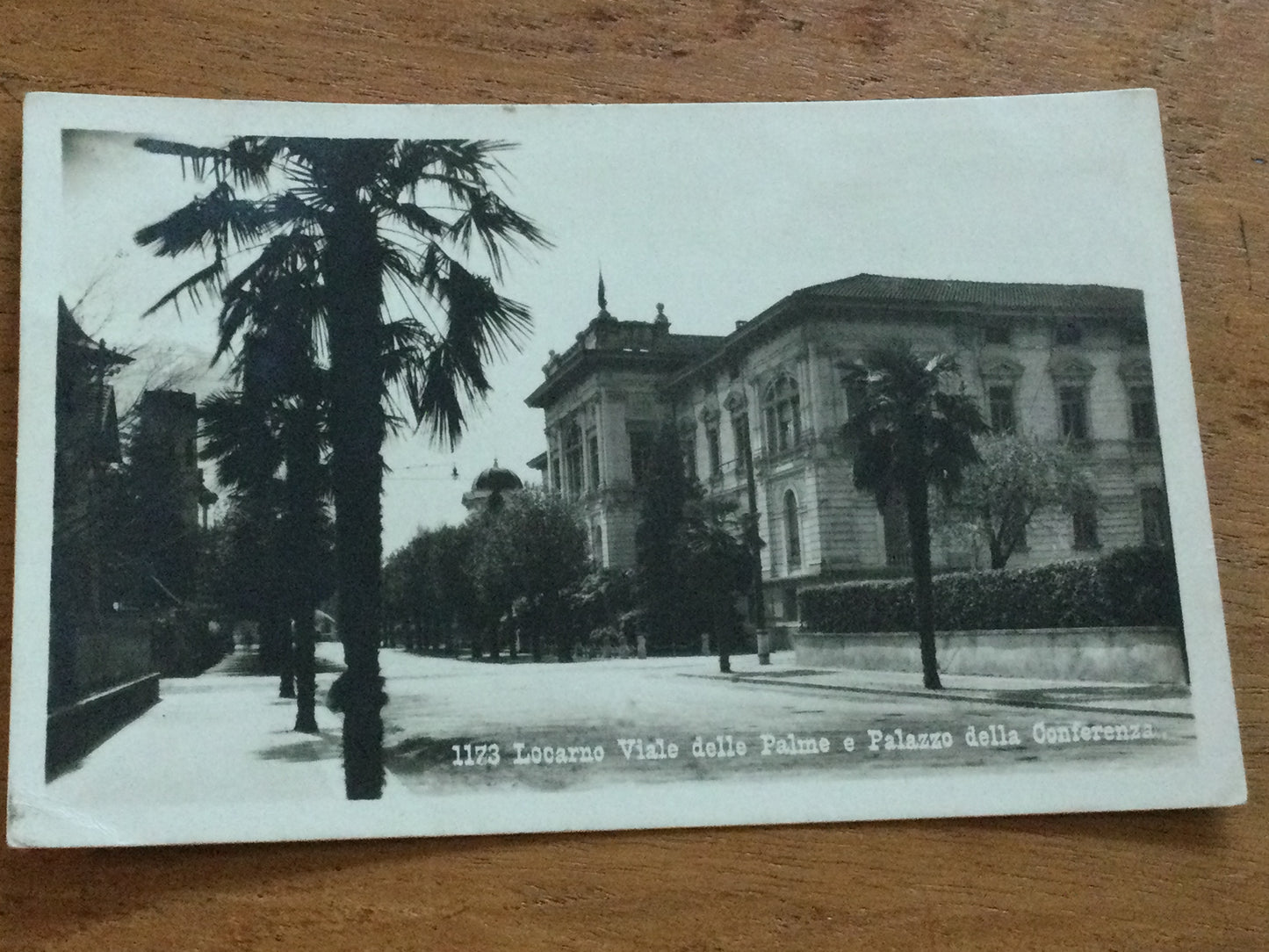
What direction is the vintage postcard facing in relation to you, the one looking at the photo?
facing the viewer
